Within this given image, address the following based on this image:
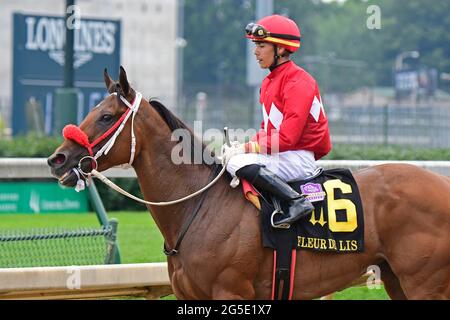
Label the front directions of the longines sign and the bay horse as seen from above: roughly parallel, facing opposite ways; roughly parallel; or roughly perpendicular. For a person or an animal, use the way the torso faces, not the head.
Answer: roughly perpendicular

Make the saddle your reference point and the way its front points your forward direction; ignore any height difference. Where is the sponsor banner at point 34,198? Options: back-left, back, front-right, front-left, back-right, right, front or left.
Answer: front-right

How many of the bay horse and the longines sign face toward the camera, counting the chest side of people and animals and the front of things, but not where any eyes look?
1

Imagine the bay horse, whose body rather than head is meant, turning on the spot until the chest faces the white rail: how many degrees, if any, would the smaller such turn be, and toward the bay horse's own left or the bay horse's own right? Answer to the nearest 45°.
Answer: approximately 45° to the bay horse's own right

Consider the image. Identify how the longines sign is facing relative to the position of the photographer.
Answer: facing the viewer

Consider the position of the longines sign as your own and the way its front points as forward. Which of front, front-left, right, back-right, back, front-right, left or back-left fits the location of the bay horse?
front

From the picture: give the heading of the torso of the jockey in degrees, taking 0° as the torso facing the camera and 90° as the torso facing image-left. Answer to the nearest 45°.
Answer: approximately 90°

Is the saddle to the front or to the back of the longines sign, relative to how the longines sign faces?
to the front

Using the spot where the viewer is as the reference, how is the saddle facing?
facing to the left of the viewer

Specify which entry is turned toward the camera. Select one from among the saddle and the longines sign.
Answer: the longines sign

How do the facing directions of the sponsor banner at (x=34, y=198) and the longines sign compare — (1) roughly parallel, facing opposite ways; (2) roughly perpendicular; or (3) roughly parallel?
roughly parallel

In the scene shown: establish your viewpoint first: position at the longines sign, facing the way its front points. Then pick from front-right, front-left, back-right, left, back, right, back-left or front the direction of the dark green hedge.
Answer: front

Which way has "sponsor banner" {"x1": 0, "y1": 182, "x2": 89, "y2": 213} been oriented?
toward the camera

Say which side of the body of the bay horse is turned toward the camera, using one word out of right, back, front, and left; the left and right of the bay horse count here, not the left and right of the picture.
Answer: left

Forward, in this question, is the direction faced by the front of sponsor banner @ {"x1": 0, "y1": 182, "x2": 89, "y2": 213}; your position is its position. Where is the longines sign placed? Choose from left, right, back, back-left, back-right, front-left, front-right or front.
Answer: back

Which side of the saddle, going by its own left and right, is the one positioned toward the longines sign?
right

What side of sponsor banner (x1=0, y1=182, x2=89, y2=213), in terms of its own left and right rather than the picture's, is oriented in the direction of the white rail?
front
